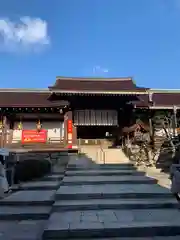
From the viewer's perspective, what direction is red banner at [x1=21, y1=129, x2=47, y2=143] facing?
toward the camera

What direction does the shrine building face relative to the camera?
toward the camera
